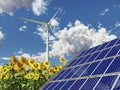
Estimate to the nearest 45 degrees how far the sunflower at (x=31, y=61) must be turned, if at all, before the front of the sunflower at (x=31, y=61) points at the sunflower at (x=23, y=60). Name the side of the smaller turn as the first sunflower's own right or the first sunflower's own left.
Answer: approximately 135° to the first sunflower's own right

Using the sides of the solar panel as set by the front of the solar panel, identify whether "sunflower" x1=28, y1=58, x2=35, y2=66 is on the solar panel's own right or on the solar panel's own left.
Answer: on the solar panel's own right

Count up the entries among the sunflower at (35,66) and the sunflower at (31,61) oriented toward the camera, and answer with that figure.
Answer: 2

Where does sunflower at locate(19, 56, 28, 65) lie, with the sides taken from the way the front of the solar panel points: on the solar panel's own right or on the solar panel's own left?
on the solar panel's own right

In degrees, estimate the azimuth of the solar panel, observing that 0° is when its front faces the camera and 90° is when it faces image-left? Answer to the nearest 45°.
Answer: approximately 45°

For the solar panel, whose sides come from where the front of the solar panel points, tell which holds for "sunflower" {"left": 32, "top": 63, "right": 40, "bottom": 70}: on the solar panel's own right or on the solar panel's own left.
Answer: on the solar panel's own right
